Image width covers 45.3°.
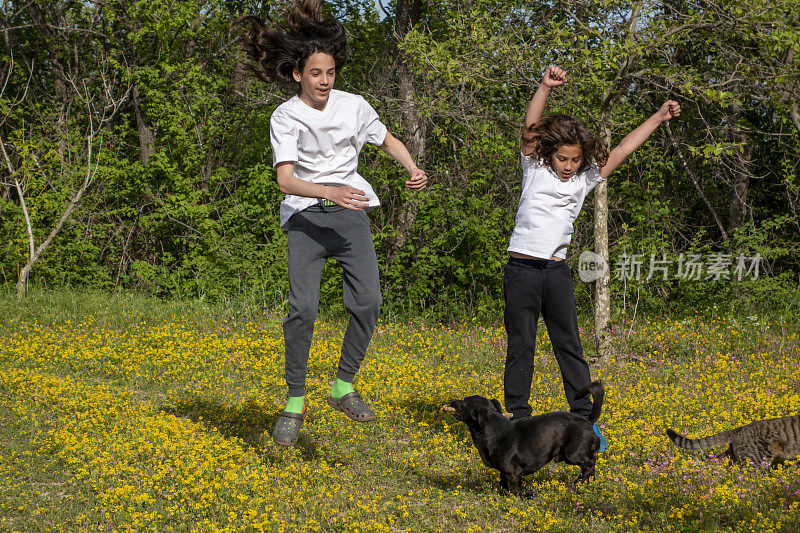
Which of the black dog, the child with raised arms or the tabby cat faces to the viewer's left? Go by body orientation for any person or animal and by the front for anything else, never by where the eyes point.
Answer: the black dog

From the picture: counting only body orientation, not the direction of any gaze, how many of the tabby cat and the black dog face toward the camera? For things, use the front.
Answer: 0

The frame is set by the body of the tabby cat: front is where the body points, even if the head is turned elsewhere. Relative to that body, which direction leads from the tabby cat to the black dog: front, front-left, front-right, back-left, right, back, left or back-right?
back-right

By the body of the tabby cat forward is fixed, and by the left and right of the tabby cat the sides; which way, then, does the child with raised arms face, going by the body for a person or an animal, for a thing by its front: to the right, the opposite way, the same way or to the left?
to the right

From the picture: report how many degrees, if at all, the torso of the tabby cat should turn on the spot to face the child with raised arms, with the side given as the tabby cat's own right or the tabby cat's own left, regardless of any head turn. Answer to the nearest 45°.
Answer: approximately 135° to the tabby cat's own right

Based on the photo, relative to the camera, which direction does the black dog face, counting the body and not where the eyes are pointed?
to the viewer's left

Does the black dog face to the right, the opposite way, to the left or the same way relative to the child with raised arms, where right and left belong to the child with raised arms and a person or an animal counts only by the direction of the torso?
to the right

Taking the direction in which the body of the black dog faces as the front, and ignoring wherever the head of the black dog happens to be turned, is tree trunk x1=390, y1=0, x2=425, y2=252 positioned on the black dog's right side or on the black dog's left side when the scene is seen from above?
on the black dog's right side

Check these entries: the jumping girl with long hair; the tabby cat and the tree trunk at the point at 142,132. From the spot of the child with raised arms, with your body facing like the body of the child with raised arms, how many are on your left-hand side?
1

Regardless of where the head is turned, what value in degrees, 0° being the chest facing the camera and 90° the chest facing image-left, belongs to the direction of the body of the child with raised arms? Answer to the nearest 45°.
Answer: approximately 0°

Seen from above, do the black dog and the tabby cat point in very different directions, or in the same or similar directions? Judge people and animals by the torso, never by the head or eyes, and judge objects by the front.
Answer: very different directions

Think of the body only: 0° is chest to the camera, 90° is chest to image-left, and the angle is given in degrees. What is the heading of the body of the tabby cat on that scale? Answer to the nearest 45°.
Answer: approximately 270°

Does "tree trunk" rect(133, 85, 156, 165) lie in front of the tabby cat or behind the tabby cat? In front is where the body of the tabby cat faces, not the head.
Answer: behind
